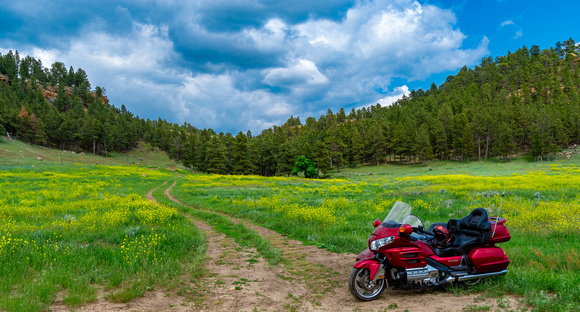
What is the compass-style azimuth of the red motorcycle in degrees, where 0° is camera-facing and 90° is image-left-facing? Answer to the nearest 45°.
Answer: approximately 45°
